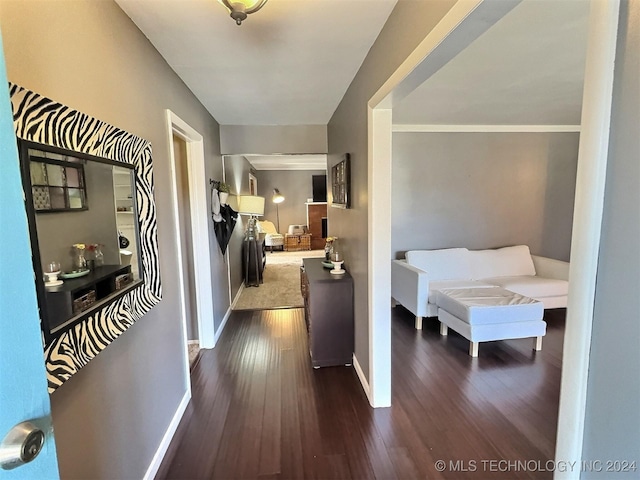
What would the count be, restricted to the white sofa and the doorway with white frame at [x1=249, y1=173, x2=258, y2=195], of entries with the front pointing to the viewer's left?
0

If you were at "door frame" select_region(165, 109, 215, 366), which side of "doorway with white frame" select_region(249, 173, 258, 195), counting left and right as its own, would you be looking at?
right

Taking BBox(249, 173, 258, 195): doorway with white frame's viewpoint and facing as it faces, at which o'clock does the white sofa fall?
The white sofa is roughly at 2 o'clock from the doorway with white frame.

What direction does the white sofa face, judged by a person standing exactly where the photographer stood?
facing the viewer and to the right of the viewer

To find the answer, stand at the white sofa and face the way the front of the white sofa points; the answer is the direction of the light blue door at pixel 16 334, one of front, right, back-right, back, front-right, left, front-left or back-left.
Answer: front-right

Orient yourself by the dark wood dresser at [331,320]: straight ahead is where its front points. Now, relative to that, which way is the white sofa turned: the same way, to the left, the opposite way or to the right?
to the left

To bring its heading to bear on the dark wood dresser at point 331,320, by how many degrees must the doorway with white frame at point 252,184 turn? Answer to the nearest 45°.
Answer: approximately 90° to its right

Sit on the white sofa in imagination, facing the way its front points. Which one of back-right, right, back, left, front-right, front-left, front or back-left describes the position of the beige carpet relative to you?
back-right

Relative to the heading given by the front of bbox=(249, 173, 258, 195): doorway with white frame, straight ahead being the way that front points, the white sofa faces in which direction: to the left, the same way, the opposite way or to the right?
to the right

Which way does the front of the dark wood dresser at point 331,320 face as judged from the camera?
facing to the left of the viewer

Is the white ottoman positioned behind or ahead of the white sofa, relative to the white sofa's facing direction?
ahead

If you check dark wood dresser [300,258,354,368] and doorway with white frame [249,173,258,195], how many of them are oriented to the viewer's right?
1

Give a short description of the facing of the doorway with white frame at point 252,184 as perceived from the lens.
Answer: facing to the right of the viewer

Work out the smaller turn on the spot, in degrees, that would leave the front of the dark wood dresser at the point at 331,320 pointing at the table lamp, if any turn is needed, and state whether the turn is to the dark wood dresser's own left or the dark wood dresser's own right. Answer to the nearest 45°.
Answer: approximately 45° to the dark wood dresser's own right

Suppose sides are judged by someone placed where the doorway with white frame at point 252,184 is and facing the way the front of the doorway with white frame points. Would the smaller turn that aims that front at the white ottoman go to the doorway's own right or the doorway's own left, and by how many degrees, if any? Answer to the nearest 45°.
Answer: approximately 45° to the doorway's own right

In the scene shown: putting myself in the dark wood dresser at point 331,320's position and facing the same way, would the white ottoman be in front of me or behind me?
behind
